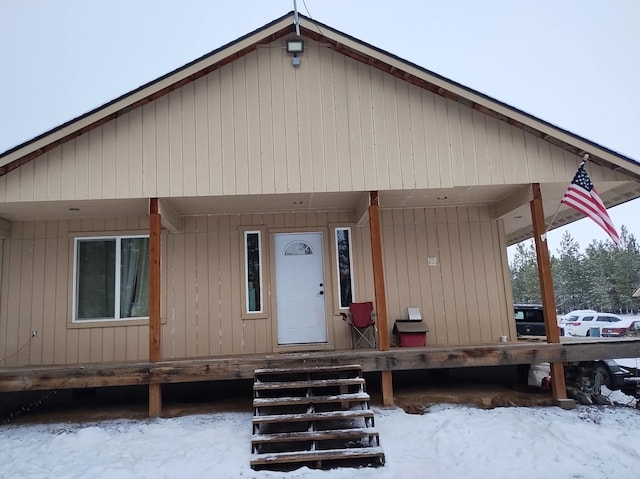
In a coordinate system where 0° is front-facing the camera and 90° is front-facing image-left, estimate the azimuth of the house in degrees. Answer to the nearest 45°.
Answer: approximately 0°

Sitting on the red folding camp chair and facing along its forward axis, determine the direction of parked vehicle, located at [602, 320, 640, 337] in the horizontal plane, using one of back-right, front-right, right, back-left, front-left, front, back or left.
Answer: back-left

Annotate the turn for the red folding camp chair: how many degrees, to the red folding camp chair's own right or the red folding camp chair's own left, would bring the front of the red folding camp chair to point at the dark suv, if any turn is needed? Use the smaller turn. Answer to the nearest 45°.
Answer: approximately 135° to the red folding camp chair's own left

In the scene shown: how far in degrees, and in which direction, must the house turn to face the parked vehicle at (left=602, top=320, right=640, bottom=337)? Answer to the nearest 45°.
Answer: approximately 135° to its left

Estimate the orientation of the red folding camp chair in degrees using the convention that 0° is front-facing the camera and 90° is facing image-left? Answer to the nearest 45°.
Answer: approximately 0°

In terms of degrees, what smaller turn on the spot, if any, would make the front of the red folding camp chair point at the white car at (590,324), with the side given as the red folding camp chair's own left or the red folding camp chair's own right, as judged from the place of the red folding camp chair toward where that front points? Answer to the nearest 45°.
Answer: approximately 135° to the red folding camp chair's own left

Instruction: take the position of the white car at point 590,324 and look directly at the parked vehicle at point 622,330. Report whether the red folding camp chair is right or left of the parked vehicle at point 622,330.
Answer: right

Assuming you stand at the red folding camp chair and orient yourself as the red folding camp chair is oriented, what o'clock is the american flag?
The american flag is roughly at 10 o'clock from the red folding camp chair.

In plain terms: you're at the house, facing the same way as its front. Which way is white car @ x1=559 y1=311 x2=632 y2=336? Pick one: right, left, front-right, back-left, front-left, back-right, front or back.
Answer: back-left

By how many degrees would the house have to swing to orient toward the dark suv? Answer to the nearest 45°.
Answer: approximately 135° to its left
